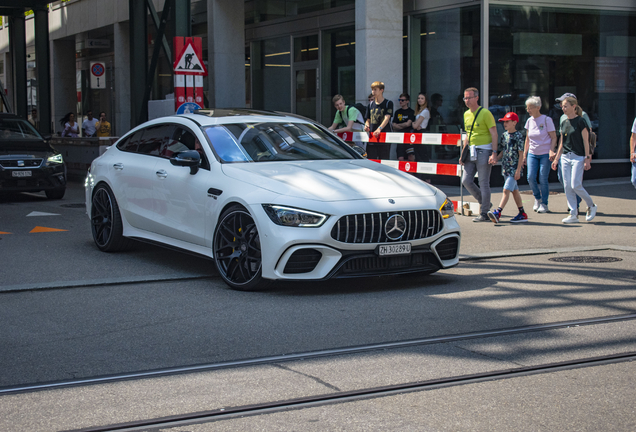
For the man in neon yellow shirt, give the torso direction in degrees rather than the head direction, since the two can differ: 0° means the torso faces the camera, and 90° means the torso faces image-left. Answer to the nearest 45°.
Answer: approximately 45°

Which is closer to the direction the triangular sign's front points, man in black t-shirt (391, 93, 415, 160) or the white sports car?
the white sports car

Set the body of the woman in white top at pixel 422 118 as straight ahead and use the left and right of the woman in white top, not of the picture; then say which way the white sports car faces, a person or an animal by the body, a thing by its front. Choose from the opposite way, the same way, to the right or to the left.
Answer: to the left

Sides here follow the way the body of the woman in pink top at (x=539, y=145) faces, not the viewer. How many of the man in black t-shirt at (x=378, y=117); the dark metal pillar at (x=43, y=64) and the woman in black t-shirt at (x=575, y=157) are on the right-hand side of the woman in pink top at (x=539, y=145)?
2

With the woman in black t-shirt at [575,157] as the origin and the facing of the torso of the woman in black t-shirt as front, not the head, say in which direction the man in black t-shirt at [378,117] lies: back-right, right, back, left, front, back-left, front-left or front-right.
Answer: right

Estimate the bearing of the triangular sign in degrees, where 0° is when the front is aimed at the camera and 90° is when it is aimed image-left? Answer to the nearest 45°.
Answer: approximately 0°
